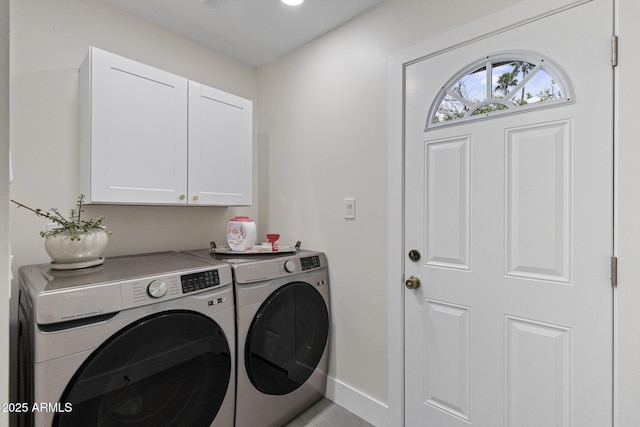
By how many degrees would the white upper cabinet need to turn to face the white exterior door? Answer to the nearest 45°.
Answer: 0° — it already faces it

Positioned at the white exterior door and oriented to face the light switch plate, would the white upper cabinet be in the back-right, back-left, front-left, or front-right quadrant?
front-left

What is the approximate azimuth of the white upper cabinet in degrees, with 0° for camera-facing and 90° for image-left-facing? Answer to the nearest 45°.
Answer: approximately 315°

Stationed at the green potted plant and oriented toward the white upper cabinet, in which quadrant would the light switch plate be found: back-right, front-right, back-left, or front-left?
front-right

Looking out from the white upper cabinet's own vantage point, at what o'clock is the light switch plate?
The light switch plate is roughly at 11 o'clock from the white upper cabinet.

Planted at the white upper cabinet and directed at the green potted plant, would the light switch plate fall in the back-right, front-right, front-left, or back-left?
back-left
